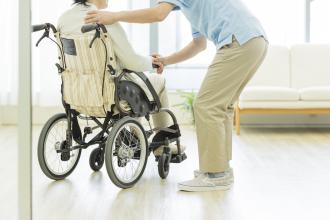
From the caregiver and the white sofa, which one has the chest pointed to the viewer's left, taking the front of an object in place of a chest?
the caregiver

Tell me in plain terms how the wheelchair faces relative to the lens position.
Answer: facing away from the viewer and to the right of the viewer

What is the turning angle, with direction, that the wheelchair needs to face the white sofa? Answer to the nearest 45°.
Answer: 0° — it already faces it

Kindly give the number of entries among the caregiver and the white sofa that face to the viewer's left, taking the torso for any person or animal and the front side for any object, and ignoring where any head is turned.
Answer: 1

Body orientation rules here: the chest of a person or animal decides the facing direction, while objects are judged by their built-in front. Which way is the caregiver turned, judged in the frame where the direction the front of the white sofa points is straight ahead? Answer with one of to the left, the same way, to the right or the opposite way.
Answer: to the right

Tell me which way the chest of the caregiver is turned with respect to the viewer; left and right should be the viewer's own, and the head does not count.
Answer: facing to the left of the viewer

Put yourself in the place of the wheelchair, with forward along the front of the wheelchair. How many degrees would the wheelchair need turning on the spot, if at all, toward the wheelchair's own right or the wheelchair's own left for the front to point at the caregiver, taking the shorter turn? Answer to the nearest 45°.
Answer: approximately 45° to the wheelchair's own right

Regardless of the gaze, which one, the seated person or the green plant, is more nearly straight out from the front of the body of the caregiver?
the seated person

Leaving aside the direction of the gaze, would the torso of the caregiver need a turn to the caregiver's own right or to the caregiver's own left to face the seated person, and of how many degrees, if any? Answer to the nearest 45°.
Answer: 0° — they already face them

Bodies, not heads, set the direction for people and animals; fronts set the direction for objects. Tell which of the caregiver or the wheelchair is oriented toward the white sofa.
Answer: the wheelchair

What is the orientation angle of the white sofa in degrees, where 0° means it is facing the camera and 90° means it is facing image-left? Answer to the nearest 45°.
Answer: approximately 0°

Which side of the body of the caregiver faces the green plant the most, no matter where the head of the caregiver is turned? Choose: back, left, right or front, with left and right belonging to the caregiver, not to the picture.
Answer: right
